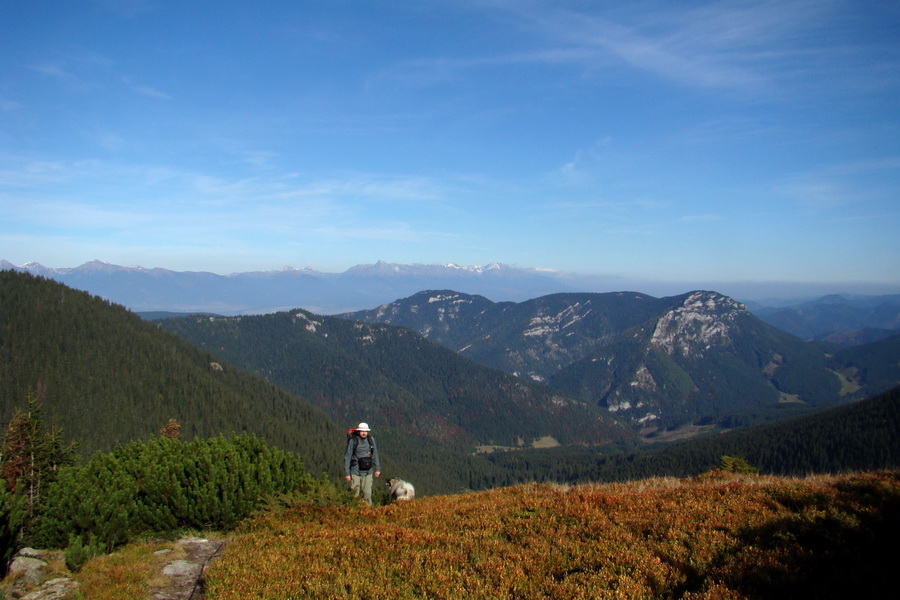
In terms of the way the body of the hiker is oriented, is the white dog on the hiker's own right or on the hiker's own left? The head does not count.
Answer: on the hiker's own left

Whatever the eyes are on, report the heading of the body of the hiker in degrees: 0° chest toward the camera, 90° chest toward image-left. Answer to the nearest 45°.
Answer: approximately 0°
